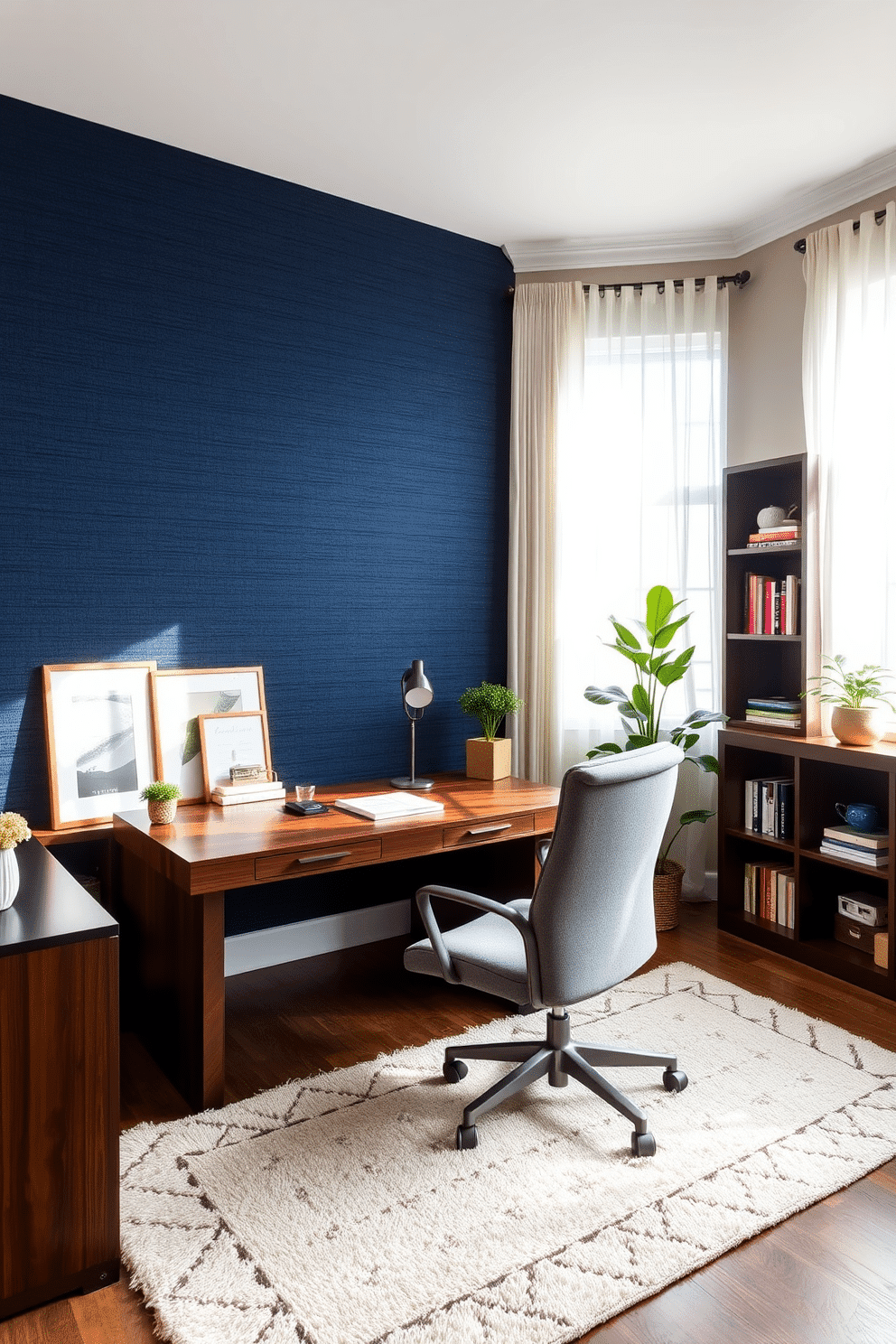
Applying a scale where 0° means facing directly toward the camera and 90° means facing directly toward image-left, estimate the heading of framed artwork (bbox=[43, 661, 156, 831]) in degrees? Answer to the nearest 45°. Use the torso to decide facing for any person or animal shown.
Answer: approximately 315°

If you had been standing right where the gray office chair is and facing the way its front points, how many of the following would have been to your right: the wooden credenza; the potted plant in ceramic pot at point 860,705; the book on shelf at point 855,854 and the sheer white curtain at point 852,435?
3

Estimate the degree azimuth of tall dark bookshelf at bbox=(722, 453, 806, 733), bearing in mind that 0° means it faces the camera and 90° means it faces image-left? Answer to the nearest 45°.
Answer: approximately 45°

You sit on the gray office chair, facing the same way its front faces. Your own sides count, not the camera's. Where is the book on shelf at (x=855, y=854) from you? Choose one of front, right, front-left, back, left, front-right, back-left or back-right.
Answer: right

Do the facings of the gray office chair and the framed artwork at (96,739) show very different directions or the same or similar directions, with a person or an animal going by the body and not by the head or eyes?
very different directions

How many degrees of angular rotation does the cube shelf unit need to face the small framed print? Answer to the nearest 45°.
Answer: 0° — it already faces it

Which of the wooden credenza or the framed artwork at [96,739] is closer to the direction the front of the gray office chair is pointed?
the framed artwork

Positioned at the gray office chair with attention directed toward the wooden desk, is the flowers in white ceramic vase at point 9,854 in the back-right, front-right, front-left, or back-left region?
front-left

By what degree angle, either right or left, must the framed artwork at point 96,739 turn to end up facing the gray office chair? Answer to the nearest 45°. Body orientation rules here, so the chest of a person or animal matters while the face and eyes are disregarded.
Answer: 0° — it already faces it

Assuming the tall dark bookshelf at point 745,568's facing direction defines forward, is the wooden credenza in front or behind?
in front

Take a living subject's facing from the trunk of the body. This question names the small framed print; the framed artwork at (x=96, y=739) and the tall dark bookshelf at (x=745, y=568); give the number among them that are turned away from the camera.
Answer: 0

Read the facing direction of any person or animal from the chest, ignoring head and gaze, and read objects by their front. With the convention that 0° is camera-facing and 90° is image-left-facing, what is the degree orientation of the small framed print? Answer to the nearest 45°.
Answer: approximately 315°

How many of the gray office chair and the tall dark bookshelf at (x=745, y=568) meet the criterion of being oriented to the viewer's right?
0

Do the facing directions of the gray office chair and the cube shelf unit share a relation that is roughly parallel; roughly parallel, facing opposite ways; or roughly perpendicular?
roughly perpendicular

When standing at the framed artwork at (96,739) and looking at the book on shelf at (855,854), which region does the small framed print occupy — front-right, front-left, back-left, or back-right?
front-left

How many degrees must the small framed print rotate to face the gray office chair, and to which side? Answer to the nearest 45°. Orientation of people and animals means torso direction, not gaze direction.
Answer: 0° — it already faces it
